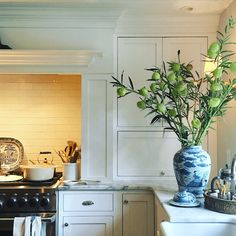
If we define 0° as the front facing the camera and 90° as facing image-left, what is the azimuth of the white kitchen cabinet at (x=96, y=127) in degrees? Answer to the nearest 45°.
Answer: approximately 0°

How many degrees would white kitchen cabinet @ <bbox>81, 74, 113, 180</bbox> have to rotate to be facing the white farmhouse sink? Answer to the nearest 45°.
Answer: approximately 45° to its left

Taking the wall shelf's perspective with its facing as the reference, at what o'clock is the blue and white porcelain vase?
The blue and white porcelain vase is roughly at 10 o'clock from the wall shelf.

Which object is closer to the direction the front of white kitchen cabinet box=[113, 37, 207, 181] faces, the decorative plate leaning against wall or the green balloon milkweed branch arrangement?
the green balloon milkweed branch arrangement

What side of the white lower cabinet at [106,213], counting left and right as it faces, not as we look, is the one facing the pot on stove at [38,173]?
right

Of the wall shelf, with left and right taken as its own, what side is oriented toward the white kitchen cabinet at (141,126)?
left
